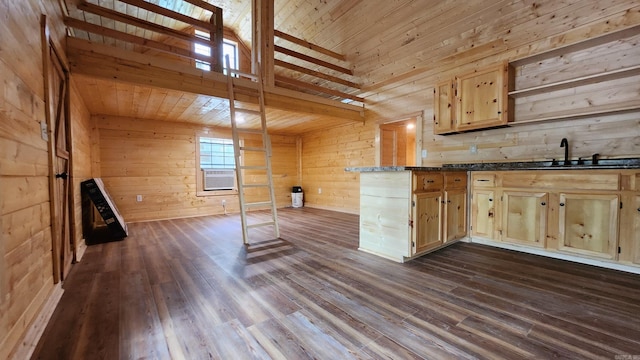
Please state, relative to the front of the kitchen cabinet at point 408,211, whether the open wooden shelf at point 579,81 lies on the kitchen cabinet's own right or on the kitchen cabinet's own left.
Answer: on the kitchen cabinet's own left

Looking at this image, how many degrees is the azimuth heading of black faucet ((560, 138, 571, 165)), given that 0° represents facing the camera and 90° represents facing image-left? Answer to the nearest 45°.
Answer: approximately 45°

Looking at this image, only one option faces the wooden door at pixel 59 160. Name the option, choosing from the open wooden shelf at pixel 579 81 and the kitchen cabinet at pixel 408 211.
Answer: the open wooden shelf

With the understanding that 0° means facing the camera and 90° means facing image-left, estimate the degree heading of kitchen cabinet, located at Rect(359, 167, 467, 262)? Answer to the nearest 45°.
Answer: approximately 315°

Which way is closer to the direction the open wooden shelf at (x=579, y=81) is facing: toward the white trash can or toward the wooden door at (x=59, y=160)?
the wooden door
